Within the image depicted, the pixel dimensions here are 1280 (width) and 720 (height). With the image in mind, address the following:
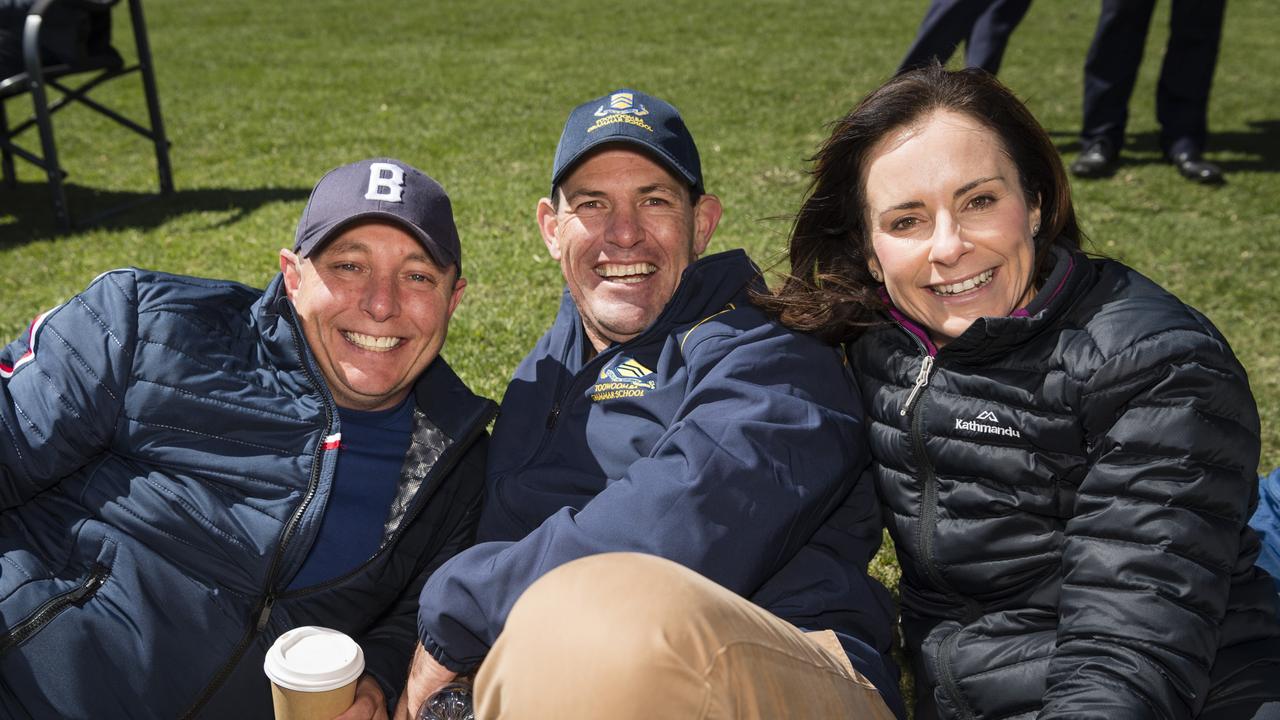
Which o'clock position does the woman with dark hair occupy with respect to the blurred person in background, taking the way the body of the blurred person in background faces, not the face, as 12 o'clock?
The woman with dark hair is roughly at 12 o'clock from the blurred person in background.

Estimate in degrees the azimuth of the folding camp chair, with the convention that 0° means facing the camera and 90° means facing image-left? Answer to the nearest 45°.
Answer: approximately 45°

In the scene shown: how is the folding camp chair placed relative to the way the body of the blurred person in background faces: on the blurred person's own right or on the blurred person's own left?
on the blurred person's own right

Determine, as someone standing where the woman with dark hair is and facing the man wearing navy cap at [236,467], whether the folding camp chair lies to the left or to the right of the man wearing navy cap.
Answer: right

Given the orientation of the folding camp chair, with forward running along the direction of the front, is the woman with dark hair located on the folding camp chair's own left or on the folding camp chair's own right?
on the folding camp chair's own left

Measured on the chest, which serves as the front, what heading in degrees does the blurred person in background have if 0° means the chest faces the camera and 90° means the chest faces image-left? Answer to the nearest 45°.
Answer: approximately 0°
